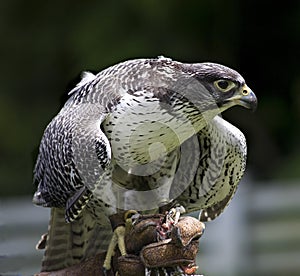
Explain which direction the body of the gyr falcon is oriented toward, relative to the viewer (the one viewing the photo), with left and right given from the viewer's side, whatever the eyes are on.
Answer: facing the viewer and to the right of the viewer
